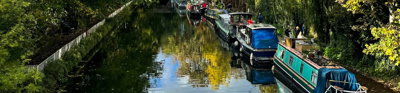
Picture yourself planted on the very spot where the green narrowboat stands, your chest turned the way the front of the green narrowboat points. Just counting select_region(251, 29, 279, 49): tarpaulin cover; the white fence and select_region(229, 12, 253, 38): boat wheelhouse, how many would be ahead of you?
0

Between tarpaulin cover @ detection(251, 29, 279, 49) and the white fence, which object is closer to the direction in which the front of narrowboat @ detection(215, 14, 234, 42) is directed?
the tarpaulin cover

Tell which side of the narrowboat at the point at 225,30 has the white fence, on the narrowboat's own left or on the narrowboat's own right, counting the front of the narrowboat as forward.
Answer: on the narrowboat's own right

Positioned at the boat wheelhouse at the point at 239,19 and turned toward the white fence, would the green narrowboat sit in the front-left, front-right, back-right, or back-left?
front-left

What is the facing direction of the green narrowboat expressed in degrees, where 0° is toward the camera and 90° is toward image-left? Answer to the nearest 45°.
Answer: approximately 315°

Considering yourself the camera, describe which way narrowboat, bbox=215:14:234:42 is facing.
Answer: facing the viewer and to the right of the viewer

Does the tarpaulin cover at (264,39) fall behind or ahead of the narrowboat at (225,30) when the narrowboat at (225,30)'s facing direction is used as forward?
ahead

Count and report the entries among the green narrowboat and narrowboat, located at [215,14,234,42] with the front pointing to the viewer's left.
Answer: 0

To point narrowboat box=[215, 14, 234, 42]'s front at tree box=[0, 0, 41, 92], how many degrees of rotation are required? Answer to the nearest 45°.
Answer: approximately 45° to its right

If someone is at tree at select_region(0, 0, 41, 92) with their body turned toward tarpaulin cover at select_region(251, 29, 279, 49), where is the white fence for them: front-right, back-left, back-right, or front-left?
front-left

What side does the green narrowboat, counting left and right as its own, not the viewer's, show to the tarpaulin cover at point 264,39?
front

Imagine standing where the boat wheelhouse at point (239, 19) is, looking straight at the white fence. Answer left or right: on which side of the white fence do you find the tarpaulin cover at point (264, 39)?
left

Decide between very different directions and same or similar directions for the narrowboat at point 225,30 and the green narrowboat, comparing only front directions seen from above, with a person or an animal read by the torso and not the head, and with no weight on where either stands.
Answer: same or similar directions
